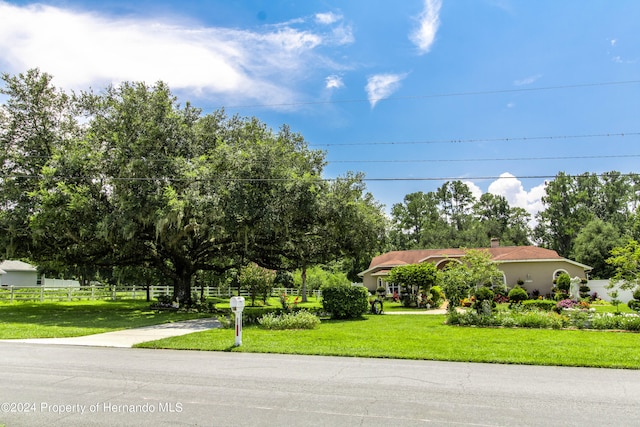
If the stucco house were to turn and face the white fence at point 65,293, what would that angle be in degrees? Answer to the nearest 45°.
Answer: approximately 45° to its right

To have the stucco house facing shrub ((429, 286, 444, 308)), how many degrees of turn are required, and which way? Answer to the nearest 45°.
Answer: approximately 45° to its right

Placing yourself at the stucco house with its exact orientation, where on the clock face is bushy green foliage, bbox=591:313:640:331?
The bushy green foliage is roughly at 12 o'clock from the stucco house.

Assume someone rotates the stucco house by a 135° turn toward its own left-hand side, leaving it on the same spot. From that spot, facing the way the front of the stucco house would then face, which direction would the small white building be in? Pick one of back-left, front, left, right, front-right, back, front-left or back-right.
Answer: back-left

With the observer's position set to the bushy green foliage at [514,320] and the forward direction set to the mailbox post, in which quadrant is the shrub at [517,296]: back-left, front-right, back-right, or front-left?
back-right

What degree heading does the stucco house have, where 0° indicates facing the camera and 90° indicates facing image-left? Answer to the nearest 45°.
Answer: approximately 0°
